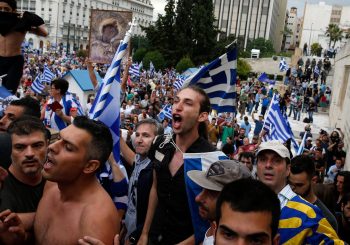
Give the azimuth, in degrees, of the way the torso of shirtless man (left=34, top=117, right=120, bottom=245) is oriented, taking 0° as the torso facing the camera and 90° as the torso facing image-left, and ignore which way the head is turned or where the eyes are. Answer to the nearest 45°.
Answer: approximately 45°

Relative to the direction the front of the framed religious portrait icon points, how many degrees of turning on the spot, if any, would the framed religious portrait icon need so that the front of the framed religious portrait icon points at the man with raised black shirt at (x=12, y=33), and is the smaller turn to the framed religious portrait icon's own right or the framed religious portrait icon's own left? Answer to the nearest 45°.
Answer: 0° — it already faces them

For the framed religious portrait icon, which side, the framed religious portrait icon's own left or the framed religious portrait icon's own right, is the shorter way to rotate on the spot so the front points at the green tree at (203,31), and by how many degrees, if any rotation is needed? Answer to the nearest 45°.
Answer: approximately 180°

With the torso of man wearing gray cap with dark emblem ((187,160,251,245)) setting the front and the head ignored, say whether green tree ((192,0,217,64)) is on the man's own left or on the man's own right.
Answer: on the man's own right

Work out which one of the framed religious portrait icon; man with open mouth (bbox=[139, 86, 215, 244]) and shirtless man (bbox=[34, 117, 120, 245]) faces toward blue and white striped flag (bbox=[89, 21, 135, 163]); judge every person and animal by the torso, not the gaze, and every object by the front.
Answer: the framed religious portrait icon

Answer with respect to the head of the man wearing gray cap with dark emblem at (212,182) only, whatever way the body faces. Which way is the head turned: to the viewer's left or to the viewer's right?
to the viewer's left

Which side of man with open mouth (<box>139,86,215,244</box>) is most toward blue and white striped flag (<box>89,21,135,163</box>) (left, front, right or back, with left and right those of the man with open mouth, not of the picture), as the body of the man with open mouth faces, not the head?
right

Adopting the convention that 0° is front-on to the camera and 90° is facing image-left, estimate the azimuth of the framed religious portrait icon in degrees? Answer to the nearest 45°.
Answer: approximately 0°

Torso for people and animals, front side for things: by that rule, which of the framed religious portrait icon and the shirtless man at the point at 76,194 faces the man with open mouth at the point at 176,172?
the framed religious portrait icon

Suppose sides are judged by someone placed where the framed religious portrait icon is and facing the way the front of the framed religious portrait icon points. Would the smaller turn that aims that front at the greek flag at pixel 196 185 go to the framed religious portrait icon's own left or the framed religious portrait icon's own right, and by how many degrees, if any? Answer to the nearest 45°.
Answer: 0° — it already faces it
